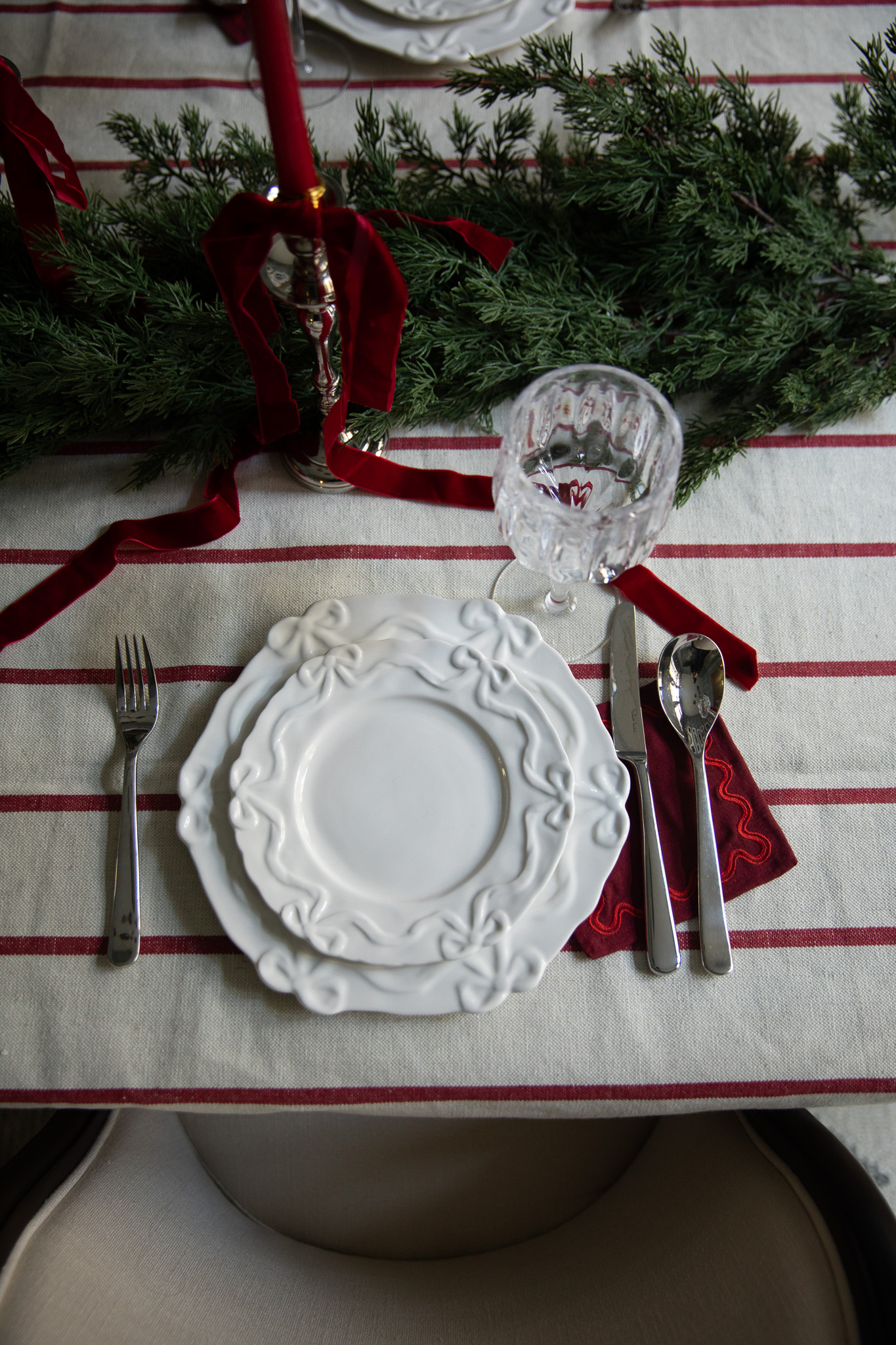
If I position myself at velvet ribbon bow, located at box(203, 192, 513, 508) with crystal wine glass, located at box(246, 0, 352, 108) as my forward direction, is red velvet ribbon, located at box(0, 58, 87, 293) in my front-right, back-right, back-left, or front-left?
front-left

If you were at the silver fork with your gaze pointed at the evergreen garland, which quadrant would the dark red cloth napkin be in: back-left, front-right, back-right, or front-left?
front-right

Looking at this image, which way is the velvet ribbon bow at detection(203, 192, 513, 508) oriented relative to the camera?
toward the camera
